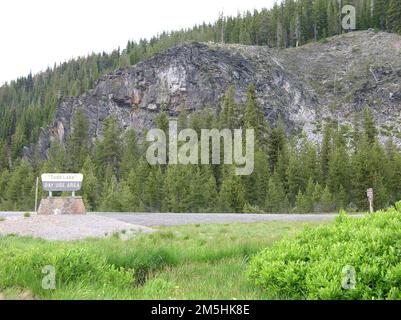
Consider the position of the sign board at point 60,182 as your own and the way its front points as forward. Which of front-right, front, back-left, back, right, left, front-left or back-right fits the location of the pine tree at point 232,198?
back-left

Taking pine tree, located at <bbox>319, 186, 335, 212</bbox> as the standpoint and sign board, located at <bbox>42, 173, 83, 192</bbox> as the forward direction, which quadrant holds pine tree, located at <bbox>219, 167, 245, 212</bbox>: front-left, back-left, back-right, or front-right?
front-right

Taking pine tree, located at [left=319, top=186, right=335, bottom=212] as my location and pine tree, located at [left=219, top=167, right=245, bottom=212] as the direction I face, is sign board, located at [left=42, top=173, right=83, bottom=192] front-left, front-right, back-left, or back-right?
front-left

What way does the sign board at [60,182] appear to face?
toward the camera

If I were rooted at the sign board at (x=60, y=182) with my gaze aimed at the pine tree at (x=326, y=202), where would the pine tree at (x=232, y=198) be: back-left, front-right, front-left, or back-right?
front-left

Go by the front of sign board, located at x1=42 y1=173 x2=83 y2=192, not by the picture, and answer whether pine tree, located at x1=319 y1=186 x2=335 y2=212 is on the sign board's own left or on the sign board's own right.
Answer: on the sign board's own left
